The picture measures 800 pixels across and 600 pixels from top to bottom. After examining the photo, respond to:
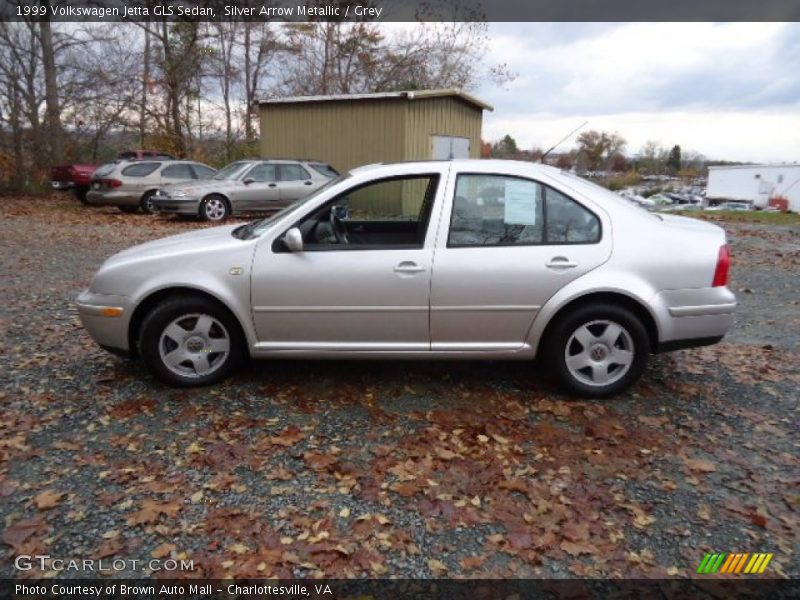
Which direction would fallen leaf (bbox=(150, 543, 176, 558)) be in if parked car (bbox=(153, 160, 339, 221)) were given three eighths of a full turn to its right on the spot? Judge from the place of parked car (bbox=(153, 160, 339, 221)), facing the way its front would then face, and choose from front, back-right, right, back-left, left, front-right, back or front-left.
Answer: back

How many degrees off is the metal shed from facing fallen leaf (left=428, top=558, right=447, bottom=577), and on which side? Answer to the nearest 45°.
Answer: approximately 45° to its right

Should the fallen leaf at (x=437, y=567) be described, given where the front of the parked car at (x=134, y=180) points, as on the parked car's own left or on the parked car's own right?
on the parked car's own right

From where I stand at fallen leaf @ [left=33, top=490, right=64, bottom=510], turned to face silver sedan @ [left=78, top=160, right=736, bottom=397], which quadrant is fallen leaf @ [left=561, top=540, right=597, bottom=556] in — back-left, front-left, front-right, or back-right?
front-right

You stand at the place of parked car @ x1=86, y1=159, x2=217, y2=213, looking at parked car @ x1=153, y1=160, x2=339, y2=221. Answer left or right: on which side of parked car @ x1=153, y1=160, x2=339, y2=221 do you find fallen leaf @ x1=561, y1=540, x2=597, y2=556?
right

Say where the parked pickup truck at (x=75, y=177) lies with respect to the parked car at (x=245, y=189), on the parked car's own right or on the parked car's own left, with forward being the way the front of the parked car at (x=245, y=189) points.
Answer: on the parked car's own right

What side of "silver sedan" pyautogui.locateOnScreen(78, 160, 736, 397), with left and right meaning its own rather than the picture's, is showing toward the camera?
left

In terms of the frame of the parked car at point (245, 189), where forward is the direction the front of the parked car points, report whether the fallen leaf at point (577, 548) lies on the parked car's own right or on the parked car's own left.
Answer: on the parked car's own left

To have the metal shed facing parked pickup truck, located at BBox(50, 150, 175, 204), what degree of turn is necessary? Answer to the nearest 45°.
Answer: approximately 135° to its right

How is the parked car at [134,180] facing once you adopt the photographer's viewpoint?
facing away from the viewer and to the right of the viewer

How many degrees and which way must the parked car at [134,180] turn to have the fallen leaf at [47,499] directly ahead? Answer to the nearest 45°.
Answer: approximately 135° to its right

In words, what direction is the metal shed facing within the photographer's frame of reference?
facing the viewer and to the right of the viewer

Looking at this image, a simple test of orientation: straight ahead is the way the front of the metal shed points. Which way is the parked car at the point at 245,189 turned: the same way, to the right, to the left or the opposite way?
to the right

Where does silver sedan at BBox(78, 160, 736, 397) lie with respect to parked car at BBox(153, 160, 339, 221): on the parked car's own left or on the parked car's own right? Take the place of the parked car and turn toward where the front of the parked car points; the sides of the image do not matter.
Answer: on the parked car's own left

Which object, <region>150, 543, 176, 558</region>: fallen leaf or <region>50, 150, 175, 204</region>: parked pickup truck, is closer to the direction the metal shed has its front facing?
the fallen leaf
